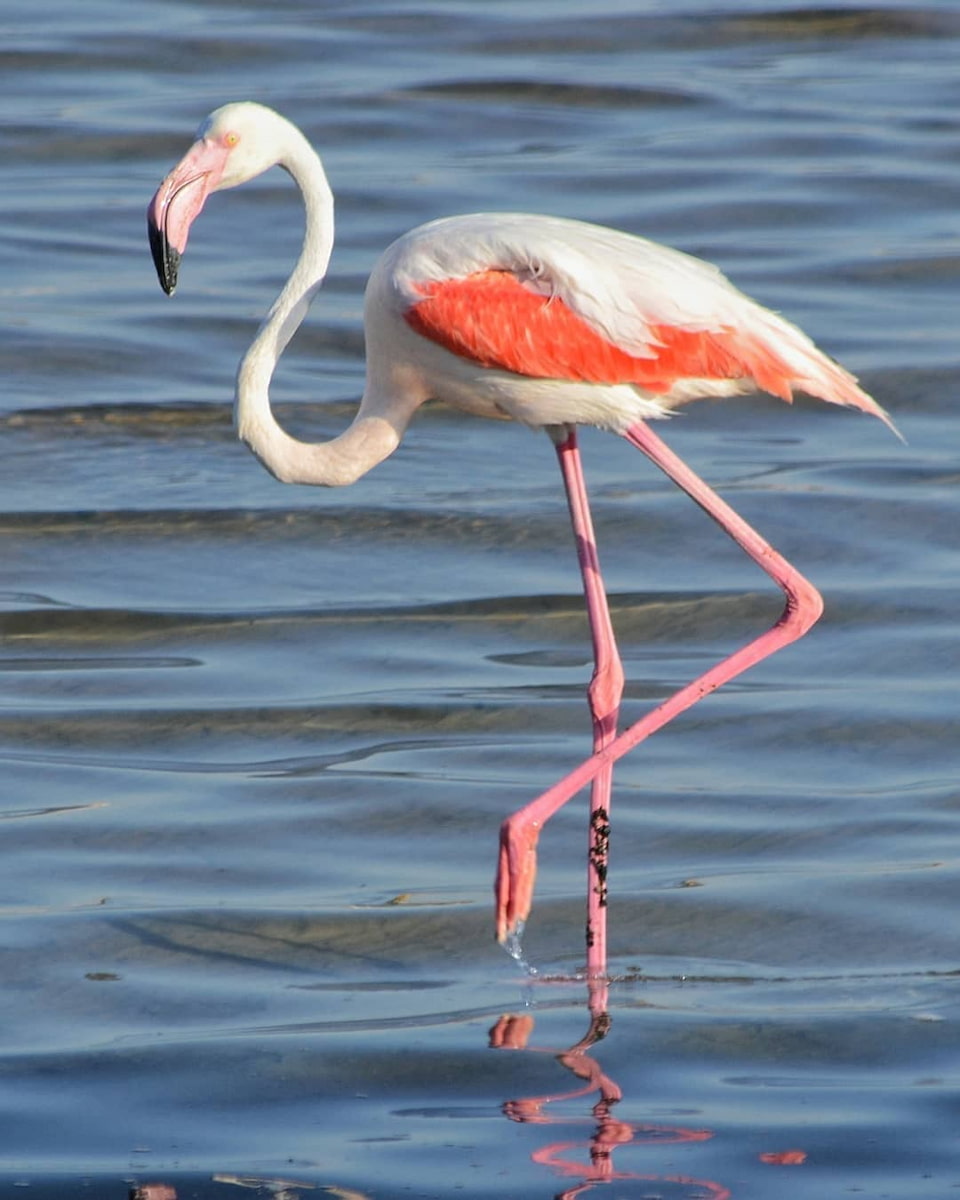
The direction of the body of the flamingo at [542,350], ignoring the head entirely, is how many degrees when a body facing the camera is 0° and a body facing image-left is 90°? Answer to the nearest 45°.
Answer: approximately 90°
